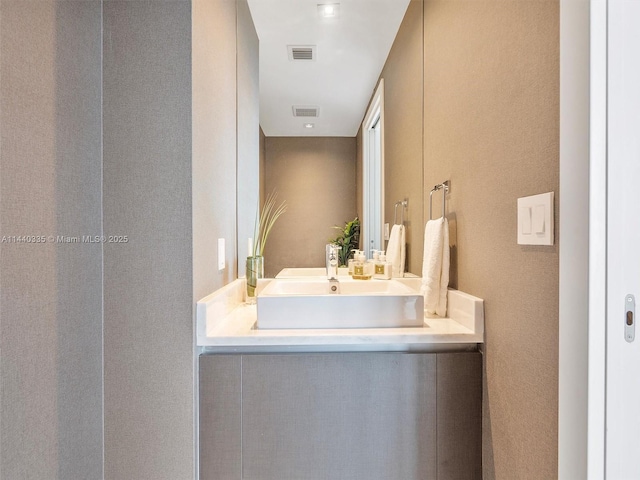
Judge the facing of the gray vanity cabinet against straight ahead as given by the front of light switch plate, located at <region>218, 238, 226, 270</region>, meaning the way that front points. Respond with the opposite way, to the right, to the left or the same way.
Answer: to the right

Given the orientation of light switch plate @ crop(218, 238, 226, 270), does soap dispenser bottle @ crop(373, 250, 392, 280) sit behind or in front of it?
in front

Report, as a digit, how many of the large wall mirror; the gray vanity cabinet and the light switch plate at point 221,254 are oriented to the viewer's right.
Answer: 1

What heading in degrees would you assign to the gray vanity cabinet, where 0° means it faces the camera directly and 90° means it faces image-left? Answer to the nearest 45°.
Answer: approximately 0°

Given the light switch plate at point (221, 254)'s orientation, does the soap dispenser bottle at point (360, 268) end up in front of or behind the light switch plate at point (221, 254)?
in front

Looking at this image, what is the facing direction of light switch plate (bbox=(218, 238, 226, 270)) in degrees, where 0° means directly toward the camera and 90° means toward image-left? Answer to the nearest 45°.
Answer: approximately 270°

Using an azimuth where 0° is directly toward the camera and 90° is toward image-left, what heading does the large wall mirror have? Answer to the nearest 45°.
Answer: approximately 0°

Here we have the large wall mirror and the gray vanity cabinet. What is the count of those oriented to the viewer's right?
0
